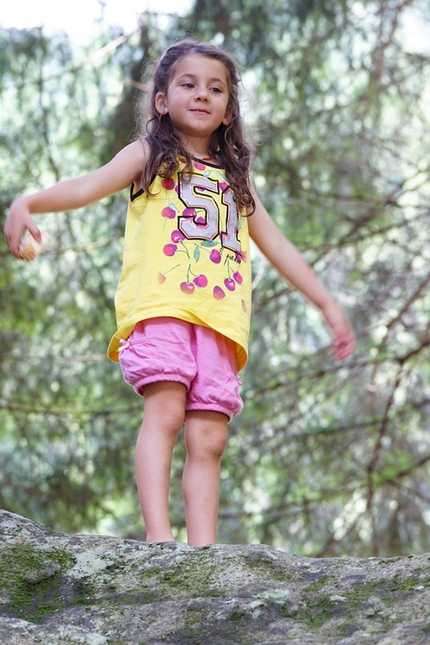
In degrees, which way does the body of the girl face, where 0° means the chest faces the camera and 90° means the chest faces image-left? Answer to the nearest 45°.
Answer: approximately 315°
